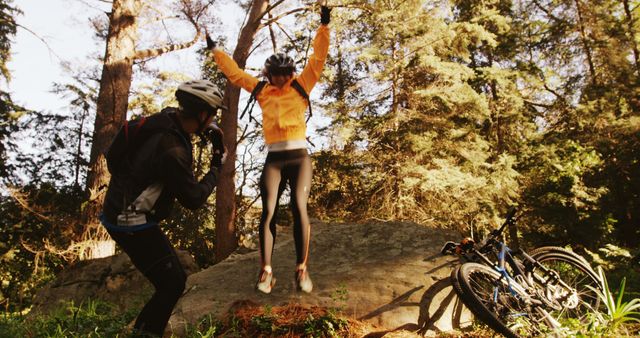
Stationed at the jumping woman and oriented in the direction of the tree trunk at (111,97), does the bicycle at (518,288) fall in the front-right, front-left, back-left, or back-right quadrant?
back-right

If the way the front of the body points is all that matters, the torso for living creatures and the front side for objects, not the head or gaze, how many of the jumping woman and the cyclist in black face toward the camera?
1

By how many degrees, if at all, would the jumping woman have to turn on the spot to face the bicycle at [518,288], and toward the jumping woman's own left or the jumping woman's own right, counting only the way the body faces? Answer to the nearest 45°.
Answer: approximately 90° to the jumping woman's own left

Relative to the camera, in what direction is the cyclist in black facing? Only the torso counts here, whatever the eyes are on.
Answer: to the viewer's right

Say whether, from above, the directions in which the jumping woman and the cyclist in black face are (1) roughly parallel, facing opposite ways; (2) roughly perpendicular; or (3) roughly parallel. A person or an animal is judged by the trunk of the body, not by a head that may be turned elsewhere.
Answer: roughly perpendicular

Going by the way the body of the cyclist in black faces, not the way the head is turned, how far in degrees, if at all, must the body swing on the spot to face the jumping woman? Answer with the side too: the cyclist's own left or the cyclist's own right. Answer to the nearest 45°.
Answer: approximately 45° to the cyclist's own left

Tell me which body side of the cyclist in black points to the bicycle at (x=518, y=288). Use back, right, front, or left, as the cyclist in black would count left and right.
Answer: front

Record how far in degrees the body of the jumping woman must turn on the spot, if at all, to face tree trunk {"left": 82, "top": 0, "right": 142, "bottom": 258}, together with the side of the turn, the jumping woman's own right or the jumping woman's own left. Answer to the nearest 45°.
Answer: approximately 135° to the jumping woman's own right
